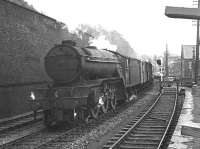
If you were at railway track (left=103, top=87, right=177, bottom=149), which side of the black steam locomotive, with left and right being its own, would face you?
left

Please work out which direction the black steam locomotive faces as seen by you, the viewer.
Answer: facing the viewer and to the left of the viewer
